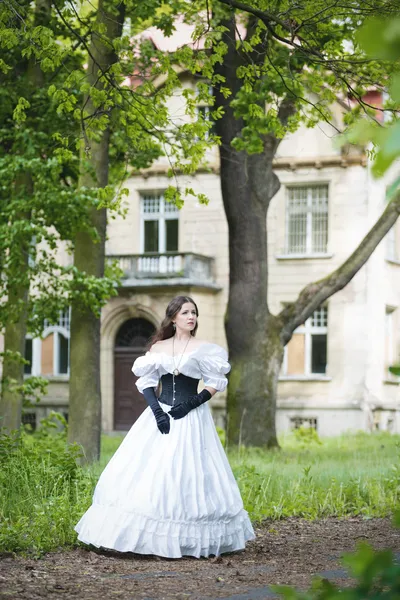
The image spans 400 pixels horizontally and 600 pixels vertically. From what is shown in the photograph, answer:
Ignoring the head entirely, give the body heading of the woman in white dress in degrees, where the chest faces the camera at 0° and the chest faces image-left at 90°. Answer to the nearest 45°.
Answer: approximately 0°
